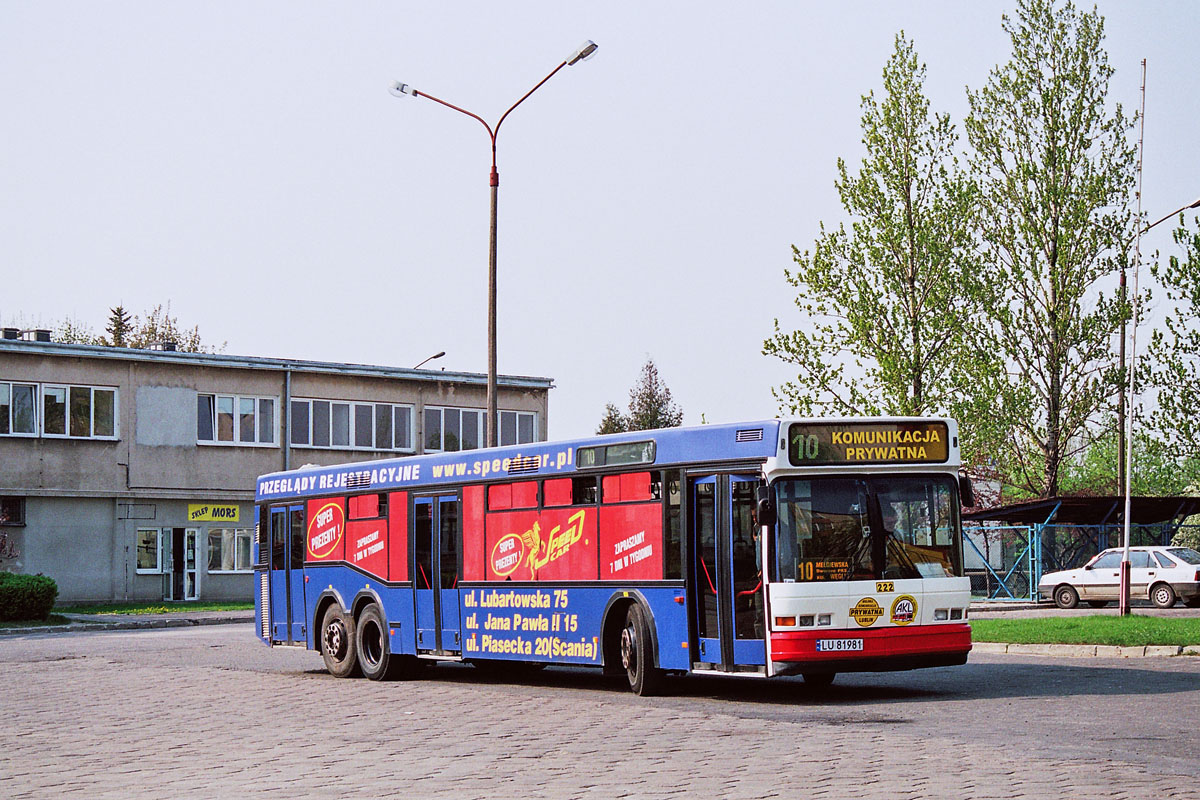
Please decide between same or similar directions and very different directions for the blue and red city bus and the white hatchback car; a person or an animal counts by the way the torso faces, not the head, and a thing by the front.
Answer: very different directions

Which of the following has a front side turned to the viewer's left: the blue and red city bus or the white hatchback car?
the white hatchback car

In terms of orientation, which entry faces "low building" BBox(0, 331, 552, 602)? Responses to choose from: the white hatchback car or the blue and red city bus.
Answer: the white hatchback car

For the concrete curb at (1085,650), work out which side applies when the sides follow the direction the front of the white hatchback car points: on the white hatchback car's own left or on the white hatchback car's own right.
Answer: on the white hatchback car's own left

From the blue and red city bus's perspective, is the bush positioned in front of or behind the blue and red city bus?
behind

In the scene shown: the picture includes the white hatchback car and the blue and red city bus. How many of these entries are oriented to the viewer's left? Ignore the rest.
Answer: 1

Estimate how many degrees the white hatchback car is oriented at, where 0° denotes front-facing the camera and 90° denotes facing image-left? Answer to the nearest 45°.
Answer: approximately 90°

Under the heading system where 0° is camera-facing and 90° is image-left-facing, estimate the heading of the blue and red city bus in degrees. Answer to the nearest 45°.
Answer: approximately 315°

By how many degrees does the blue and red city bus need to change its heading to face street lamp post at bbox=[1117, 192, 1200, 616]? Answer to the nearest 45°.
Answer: approximately 90° to its left

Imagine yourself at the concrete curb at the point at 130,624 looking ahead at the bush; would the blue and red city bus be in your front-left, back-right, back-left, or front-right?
back-left
